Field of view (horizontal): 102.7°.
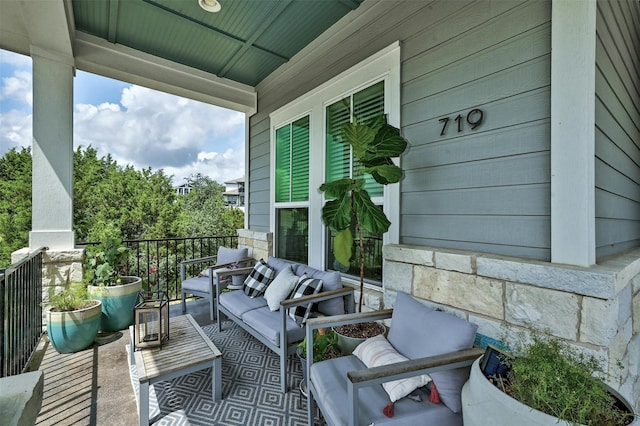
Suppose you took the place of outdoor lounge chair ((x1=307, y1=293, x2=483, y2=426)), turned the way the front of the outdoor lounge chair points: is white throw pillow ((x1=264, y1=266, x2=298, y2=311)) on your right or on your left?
on your right

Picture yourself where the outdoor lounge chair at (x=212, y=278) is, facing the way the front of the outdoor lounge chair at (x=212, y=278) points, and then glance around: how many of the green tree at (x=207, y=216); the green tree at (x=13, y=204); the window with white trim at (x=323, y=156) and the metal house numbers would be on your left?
2

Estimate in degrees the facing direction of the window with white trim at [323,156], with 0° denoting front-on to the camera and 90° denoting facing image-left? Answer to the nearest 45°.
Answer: approximately 45°

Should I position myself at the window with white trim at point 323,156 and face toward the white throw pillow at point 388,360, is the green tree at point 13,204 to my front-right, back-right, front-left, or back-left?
back-right

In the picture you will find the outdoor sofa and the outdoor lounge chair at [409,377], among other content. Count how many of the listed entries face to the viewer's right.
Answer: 0

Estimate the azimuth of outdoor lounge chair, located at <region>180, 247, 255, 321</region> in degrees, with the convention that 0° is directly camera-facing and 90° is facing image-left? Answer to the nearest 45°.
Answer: approximately 45°

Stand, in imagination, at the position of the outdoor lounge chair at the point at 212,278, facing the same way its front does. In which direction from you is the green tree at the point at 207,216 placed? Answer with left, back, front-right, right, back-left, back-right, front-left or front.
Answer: back-right
